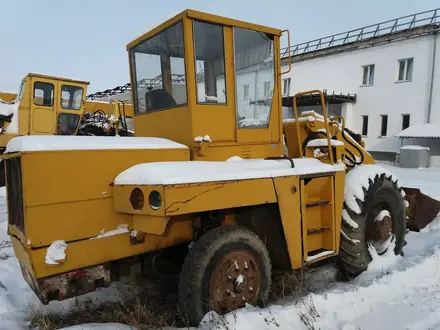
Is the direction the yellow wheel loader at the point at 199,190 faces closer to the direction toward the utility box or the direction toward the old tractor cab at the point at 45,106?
the utility box

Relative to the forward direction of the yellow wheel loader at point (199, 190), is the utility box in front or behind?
in front

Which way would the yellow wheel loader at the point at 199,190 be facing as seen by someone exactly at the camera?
facing away from the viewer and to the right of the viewer

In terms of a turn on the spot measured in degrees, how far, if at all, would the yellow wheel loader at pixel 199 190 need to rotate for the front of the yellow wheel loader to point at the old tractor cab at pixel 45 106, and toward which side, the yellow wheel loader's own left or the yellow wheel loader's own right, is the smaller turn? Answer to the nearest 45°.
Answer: approximately 90° to the yellow wheel loader's own left
